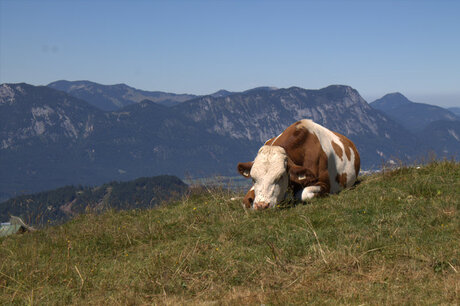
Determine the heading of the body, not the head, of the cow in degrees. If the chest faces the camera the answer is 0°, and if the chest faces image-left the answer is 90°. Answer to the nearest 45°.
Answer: approximately 45°
